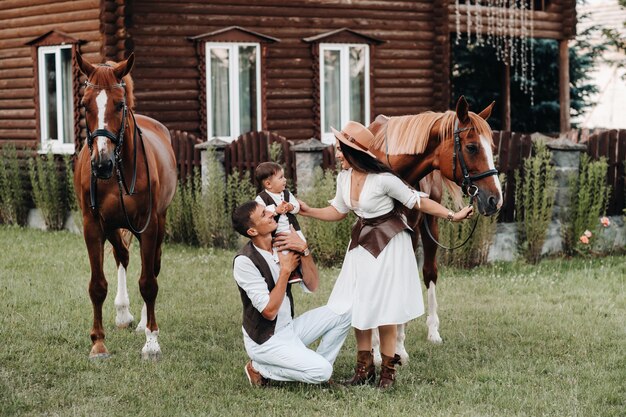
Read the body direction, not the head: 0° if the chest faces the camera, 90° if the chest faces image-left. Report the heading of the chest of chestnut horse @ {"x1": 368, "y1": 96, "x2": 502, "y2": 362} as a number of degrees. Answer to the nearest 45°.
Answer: approximately 315°

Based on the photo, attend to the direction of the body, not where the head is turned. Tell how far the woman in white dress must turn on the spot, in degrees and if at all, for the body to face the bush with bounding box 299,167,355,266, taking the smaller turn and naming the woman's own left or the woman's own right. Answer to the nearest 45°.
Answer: approximately 135° to the woman's own right

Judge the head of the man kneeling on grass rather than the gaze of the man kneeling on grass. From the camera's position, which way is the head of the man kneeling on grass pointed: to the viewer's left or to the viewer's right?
to the viewer's right

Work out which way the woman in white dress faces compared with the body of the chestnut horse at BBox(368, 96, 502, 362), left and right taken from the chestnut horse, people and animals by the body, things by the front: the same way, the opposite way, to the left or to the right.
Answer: to the right

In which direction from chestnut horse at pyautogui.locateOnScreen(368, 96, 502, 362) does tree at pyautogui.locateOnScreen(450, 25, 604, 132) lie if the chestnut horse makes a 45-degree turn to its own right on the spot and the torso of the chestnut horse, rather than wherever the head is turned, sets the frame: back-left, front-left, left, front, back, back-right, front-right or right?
back

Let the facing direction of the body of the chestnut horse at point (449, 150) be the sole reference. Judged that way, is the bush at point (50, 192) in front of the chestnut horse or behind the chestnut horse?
behind

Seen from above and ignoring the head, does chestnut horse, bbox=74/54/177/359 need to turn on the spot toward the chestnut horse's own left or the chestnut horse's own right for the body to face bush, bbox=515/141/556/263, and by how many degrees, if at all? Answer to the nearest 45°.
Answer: approximately 135° to the chestnut horse's own left

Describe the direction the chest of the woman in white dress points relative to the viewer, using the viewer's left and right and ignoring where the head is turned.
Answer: facing the viewer and to the left of the viewer

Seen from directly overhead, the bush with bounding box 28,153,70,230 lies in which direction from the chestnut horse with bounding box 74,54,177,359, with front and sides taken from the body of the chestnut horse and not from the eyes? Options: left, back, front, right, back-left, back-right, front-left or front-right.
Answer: back

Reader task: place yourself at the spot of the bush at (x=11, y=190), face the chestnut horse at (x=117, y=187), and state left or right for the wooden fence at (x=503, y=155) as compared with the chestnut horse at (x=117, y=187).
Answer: left

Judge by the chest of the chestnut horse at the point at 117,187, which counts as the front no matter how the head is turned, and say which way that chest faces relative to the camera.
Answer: toward the camera

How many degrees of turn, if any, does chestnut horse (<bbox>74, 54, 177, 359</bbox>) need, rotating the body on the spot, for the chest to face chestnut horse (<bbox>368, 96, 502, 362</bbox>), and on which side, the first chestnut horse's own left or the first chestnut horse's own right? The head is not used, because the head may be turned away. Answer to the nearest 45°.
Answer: approximately 45° to the first chestnut horse's own left

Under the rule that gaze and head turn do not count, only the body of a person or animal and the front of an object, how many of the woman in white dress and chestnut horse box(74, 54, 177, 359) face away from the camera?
0

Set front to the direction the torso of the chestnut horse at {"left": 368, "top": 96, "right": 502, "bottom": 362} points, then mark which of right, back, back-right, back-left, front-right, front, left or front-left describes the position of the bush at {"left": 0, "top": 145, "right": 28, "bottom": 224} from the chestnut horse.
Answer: back

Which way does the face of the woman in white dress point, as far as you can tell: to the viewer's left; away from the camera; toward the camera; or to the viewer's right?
to the viewer's left
